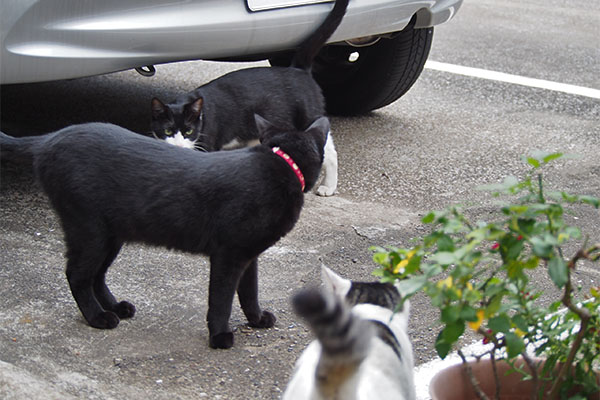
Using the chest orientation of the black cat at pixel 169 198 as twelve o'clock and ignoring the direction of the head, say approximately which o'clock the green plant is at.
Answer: The green plant is roughly at 2 o'clock from the black cat.

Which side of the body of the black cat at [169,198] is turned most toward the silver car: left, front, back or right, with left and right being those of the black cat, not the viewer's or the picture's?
left

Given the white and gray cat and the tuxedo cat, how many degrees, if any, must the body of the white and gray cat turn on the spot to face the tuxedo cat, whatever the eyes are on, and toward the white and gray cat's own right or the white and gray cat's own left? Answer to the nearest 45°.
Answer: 0° — it already faces it

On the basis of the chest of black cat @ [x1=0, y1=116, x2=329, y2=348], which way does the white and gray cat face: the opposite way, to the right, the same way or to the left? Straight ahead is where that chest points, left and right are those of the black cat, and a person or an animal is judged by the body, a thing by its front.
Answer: to the left

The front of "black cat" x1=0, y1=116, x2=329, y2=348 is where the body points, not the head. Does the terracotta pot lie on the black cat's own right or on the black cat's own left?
on the black cat's own right

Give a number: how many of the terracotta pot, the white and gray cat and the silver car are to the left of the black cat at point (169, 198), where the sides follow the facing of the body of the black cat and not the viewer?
1

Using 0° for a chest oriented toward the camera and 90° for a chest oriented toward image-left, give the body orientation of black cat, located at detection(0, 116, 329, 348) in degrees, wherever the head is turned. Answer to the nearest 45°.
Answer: approximately 270°

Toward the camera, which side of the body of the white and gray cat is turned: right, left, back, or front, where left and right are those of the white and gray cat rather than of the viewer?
back

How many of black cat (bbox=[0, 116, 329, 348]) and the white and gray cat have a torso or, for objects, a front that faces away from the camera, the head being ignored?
1
